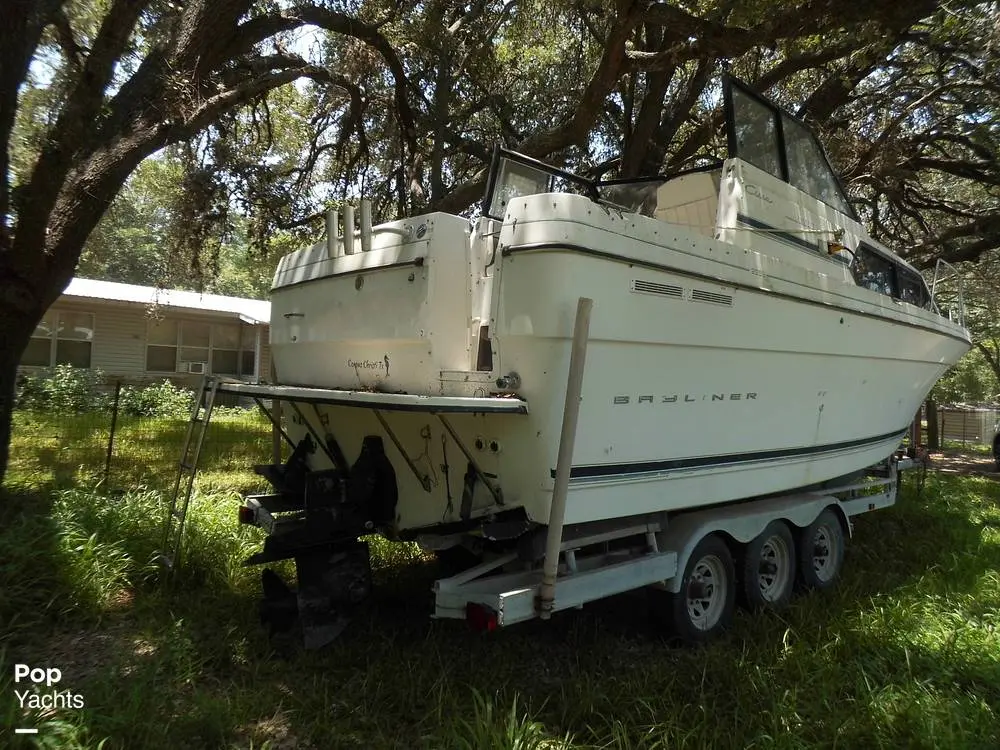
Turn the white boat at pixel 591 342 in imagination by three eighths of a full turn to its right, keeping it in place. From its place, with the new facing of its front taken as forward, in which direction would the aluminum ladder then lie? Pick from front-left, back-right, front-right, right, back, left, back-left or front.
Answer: right

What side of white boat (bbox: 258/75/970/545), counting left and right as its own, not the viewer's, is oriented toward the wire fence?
left

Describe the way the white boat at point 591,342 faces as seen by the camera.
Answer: facing away from the viewer and to the right of the viewer
